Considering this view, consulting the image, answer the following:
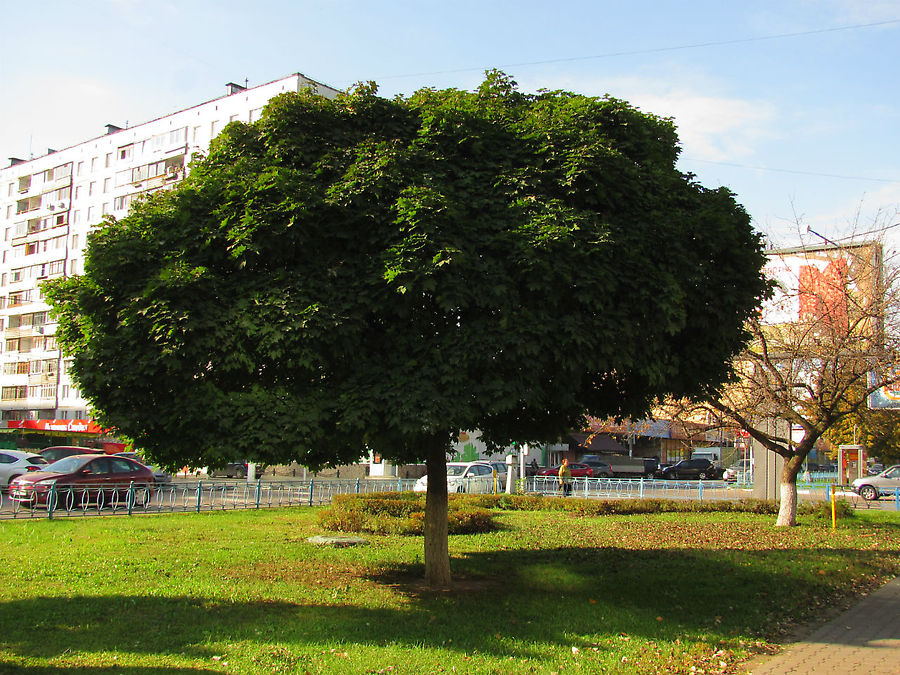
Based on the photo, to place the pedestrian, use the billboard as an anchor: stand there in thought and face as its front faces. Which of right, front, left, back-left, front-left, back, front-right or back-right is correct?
right

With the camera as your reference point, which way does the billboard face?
facing the viewer and to the left of the viewer

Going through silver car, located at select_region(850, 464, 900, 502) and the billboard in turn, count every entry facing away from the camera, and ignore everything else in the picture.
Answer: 0

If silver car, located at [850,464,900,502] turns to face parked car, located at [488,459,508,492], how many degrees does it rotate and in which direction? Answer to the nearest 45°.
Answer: approximately 45° to its left

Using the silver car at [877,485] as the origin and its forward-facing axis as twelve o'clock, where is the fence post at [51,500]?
The fence post is roughly at 10 o'clock from the silver car.

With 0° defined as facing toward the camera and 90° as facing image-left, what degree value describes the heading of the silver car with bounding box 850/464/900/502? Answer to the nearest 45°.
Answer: approximately 90°

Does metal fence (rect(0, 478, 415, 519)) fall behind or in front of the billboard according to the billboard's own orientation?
in front

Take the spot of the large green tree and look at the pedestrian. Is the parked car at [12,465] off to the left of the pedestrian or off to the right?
left

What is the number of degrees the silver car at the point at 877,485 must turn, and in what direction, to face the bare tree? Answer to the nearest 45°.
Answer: approximately 90° to its left
